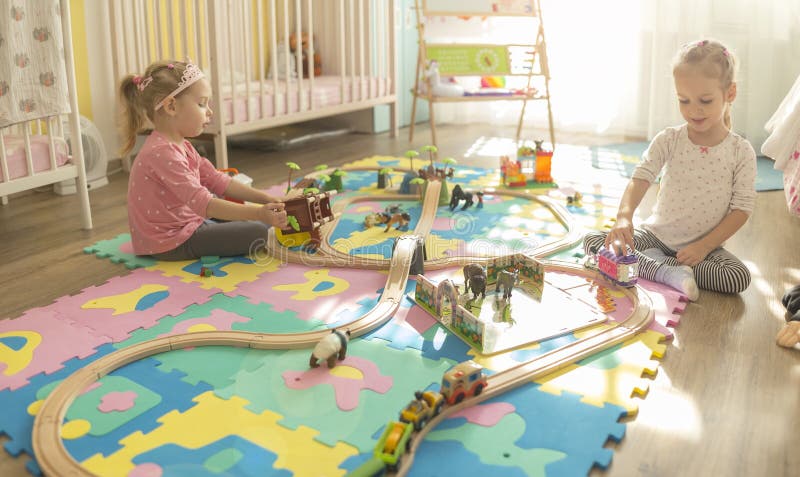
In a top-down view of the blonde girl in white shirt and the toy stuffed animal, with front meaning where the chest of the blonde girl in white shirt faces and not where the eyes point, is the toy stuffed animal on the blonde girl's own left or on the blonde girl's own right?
on the blonde girl's own right

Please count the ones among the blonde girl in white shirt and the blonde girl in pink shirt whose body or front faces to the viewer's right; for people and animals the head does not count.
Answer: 1

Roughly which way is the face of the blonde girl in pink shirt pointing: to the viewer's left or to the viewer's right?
to the viewer's right

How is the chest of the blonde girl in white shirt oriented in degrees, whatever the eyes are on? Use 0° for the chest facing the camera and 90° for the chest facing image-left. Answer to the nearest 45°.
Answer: approximately 45°

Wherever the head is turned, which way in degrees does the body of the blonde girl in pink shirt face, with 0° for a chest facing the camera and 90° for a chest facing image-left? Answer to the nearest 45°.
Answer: approximately 270°

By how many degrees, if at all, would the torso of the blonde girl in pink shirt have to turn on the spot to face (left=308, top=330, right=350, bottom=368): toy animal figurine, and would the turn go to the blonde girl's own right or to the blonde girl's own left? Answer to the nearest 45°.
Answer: approximately 90° to the blonde girl's own right

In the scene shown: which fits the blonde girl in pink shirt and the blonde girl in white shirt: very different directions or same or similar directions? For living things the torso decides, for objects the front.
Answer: very different directions
